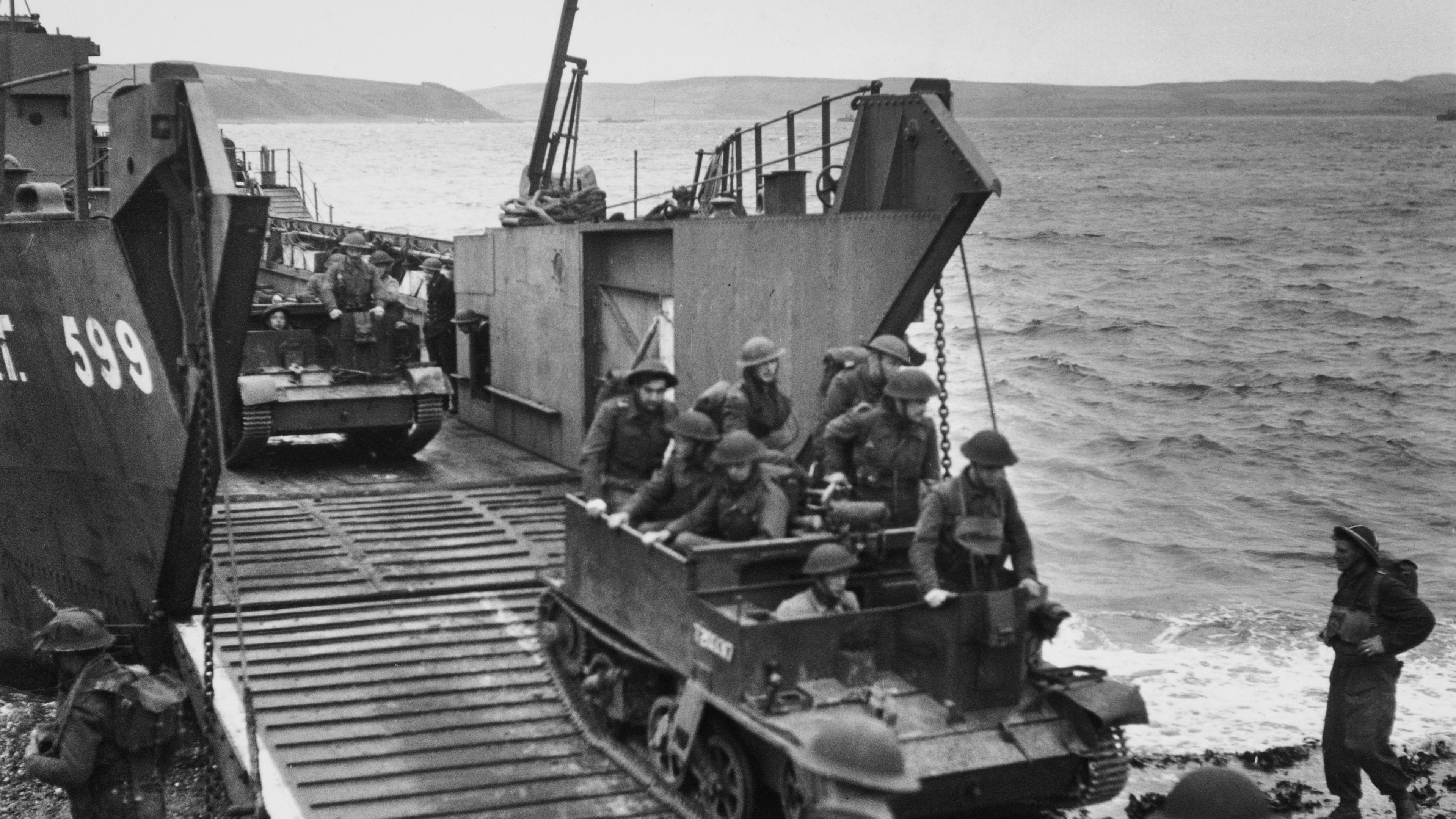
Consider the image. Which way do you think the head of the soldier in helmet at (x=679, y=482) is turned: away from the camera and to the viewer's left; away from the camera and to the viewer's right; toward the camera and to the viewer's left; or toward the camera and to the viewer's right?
toward the camera and to the viewer's left

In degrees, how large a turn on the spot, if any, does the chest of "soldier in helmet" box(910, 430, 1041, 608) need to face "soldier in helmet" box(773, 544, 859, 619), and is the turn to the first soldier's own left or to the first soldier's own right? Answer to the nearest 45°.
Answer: approximately 135° to the first soldier's own right

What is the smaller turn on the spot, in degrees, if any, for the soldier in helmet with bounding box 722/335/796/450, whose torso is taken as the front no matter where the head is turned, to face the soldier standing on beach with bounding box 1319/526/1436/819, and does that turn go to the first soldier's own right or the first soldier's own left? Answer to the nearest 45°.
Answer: approximately 45° to the first soldier's own left

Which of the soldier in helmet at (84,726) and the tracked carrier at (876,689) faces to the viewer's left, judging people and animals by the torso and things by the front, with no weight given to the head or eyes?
the soldier in helmet

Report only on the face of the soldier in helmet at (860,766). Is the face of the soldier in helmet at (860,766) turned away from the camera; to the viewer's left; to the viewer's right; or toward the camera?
away from the camera

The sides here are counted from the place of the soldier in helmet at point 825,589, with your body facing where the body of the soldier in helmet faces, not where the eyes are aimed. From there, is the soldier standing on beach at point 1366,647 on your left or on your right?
on your left

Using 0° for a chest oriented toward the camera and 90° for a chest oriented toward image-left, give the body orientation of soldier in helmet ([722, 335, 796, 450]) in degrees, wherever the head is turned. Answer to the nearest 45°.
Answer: approximately 315°

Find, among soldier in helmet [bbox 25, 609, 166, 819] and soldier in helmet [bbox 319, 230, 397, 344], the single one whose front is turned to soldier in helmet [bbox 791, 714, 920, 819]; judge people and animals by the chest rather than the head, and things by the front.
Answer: soldier in helmet [bbox 319, 230, 397, 344]

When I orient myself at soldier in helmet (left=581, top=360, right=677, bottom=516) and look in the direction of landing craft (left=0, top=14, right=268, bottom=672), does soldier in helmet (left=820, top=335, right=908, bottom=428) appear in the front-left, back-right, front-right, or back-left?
back-right

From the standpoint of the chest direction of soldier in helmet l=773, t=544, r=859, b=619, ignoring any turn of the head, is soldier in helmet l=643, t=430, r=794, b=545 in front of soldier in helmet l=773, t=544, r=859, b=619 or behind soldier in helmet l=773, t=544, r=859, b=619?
behind
